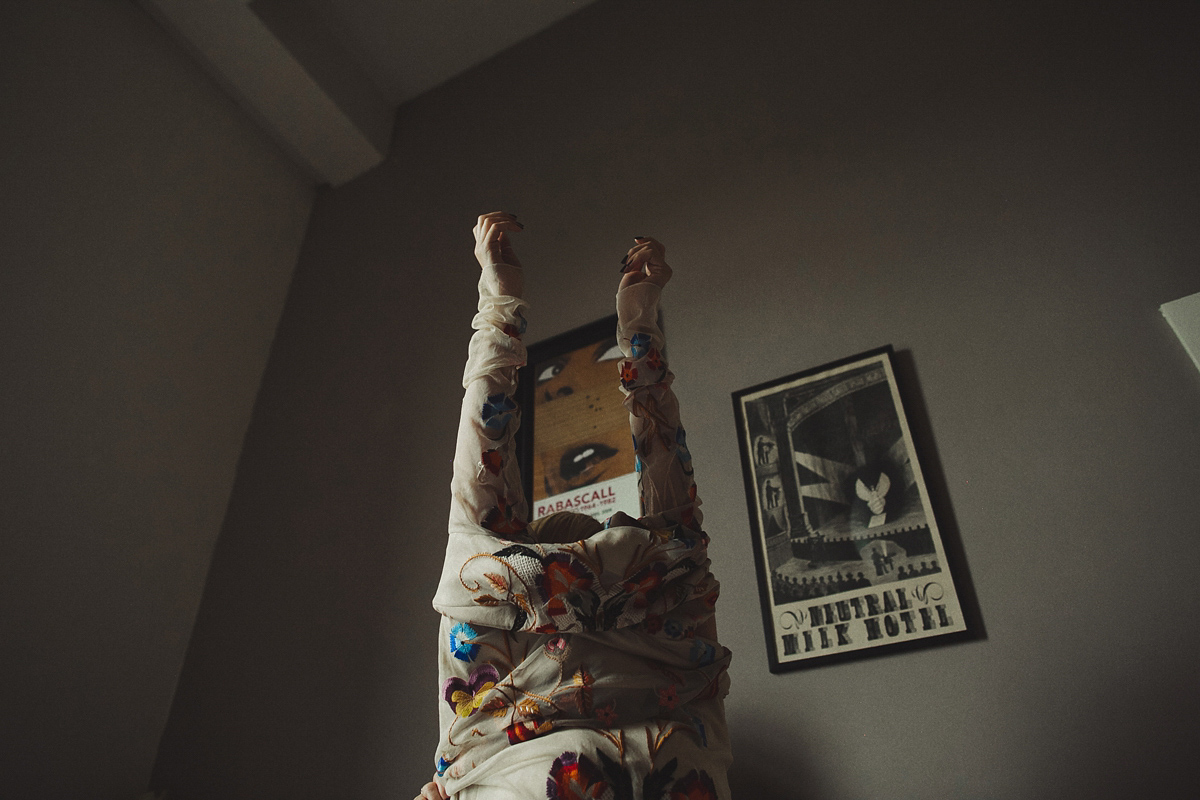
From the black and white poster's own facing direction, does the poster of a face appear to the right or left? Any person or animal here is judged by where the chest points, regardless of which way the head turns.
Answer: on its right

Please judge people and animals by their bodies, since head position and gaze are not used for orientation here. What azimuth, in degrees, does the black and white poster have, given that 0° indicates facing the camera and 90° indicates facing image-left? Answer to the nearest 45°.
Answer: approximately 0°
